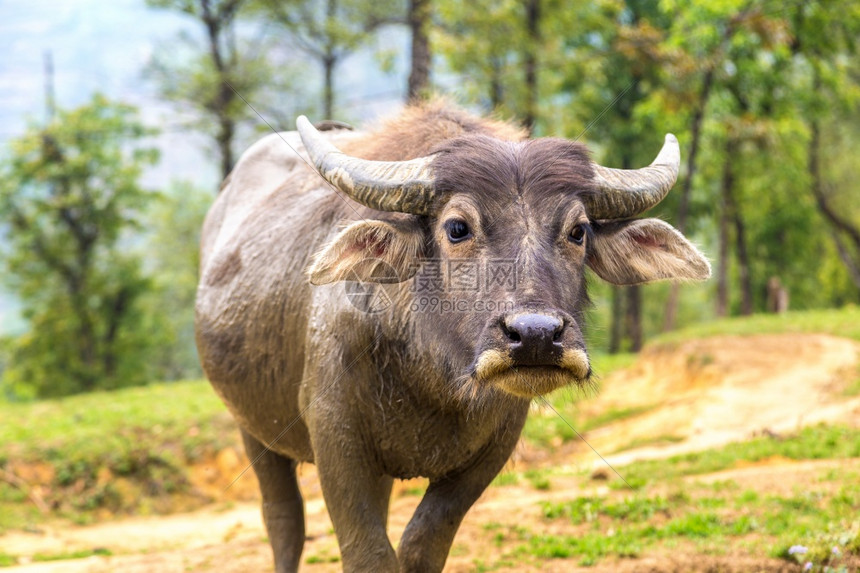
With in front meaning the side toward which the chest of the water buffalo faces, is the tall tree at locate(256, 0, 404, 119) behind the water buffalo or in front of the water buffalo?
behind

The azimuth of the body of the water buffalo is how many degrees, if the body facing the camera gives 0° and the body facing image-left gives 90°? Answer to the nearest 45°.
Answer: approximately 315°

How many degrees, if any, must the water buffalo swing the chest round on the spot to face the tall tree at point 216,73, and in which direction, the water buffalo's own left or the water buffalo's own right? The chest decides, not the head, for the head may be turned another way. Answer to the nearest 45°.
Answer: approximately 135° to the water buffalo's own left
